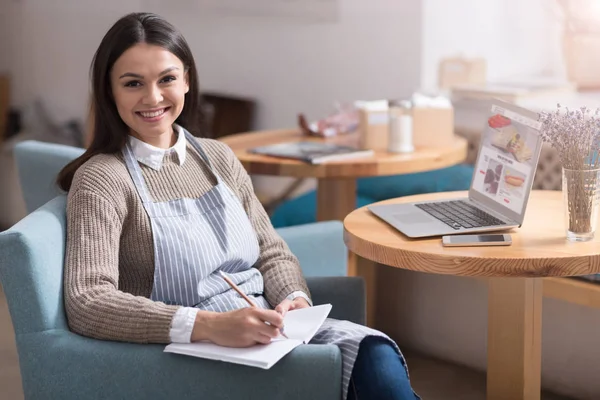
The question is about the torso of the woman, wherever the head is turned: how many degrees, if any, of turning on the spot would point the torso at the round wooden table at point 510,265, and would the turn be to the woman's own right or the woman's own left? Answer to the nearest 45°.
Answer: approximately 45° to the woman's own left

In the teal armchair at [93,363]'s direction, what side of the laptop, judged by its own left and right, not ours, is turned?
front

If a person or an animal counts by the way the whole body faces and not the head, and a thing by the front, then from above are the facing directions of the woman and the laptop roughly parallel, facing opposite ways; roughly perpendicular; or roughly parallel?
roughly perpendicular

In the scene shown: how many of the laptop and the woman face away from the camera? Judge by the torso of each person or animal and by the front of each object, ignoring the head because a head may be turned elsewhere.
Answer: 0

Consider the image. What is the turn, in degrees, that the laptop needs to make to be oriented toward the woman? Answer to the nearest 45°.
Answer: approximately 45° to its right

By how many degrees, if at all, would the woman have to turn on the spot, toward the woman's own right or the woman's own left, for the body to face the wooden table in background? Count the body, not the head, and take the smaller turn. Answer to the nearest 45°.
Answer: approximately 90° to the woman's own left

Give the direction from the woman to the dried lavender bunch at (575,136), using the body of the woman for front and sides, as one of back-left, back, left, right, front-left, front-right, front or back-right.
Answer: front-left

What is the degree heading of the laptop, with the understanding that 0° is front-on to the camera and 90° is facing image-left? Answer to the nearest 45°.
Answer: approximately 45°

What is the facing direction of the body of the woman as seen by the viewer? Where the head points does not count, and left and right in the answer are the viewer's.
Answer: facing the viewer and to the right of the viewer
